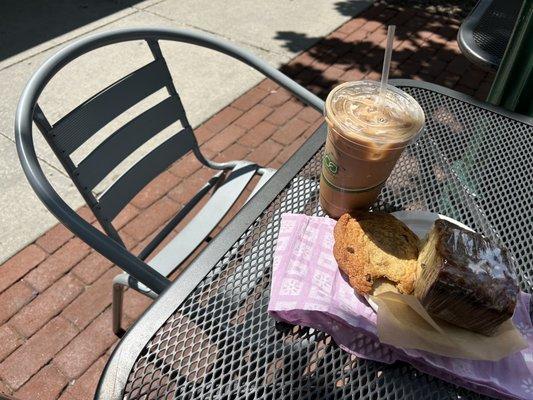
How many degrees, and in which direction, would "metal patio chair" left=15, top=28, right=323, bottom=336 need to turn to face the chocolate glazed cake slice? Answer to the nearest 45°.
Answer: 0° — it already faces it

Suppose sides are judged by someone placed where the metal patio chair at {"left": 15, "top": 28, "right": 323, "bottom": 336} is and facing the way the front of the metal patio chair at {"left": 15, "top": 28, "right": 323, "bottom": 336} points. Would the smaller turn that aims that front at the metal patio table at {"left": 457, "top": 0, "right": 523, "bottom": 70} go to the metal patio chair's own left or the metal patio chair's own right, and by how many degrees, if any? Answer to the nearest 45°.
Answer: approximately 45° to the metal patio chair's own left

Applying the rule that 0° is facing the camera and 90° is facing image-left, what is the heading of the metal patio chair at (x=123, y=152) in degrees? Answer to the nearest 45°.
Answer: approximately 315°

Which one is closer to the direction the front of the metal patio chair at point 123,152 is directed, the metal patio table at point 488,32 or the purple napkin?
the purple napkin
